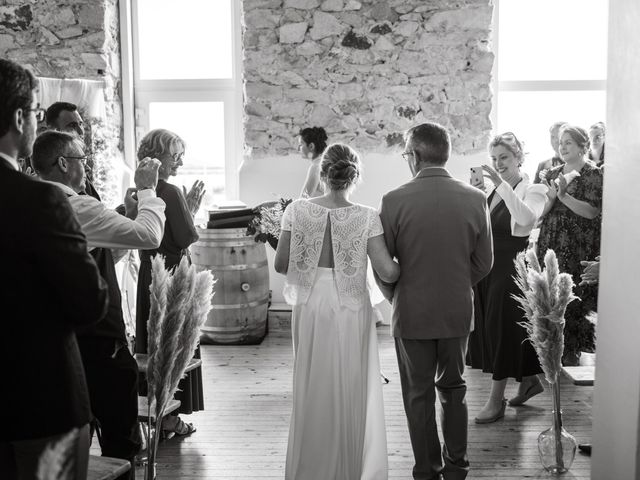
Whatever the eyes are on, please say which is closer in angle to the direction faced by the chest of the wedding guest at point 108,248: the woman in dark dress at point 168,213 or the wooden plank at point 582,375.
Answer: the wooden plank

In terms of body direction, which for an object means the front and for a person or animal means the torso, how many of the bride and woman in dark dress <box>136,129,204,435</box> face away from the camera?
1

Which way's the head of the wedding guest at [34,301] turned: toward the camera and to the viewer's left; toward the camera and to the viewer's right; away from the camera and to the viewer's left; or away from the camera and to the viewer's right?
away from the camera and to the viewer's right

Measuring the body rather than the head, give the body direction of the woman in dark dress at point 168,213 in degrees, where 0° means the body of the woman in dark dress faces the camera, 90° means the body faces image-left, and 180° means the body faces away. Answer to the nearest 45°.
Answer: approximately 270°

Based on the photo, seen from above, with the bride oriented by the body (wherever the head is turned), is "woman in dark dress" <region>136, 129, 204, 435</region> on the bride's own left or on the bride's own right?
on the bride's own left

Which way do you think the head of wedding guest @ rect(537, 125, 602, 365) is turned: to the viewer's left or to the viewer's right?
to the viewer's left

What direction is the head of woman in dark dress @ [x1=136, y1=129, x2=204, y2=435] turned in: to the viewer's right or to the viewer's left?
to the viewer's right

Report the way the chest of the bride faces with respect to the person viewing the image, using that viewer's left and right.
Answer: facing away from the viewer

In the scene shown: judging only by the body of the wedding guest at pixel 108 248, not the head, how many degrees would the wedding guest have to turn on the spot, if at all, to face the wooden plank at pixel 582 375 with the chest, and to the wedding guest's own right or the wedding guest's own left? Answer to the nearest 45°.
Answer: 0° — they already face it

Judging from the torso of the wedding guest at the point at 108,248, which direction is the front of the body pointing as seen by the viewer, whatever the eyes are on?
to the viewer's right

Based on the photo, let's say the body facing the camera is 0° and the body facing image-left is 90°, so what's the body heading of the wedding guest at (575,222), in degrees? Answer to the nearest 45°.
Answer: approximately 45°
